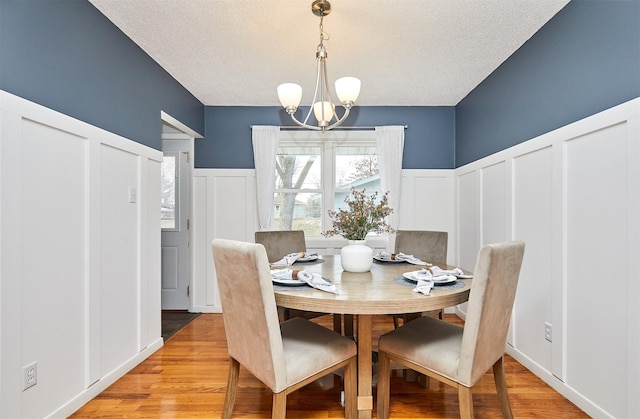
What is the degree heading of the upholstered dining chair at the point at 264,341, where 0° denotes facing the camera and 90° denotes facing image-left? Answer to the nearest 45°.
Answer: approximately 225°

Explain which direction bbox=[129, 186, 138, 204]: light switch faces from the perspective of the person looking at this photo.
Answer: facing the viewer and to the right of the viewer

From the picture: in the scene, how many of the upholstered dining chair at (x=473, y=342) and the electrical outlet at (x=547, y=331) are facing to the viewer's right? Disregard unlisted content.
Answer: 0

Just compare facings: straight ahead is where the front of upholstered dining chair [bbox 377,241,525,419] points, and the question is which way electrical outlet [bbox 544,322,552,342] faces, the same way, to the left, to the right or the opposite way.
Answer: to the left

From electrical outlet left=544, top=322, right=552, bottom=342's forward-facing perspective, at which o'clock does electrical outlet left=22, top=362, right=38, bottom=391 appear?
electrical outlet left=22, top=362, right=38, bottom=391 is roughly at 12 o'clock from electrical outlet left=544, top=322, right=552, bottom=342.

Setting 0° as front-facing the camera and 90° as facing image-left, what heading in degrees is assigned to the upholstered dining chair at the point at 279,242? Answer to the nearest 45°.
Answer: approximately 315°

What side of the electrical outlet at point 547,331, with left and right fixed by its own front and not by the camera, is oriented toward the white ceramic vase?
front

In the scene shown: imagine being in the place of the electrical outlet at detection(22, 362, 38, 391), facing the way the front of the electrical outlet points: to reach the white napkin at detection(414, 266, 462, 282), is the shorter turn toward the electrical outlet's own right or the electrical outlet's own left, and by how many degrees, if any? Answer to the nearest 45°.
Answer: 0° — it already faces it

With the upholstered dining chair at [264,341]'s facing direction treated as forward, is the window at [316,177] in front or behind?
in front

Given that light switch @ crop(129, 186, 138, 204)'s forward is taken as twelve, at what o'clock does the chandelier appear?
The chandelier is roughly at 12 o'clock from the light switch.

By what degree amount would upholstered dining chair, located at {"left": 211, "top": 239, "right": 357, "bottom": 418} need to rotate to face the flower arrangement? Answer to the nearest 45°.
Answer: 0° — it already faces it

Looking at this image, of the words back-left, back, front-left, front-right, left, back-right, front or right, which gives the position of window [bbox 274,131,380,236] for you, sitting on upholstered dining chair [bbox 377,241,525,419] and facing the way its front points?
front

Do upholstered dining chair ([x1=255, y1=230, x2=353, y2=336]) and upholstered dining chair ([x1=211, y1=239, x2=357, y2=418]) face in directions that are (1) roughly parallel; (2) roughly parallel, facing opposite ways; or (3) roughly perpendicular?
roughly perpendicular

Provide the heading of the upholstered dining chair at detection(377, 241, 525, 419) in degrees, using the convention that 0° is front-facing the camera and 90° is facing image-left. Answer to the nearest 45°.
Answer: approximately 135°

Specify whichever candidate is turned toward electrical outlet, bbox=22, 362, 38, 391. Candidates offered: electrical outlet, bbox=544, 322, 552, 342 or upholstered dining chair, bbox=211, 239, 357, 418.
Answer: electrical outlet, bbox=544, 322, 552, 342

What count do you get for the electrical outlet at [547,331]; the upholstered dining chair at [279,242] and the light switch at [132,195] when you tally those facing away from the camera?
0

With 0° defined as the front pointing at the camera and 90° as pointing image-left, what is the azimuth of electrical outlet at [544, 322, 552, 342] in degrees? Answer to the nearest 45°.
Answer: approximately 45°

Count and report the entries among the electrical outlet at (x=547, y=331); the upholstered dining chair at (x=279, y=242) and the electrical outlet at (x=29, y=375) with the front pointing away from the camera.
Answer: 0

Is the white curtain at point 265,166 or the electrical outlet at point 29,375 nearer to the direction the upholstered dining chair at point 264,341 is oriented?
the white curtain

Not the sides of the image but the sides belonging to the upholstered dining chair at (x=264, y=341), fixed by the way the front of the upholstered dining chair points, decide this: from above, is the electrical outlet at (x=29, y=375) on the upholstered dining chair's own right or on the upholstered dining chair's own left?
on the upholstered dining chair's own left
